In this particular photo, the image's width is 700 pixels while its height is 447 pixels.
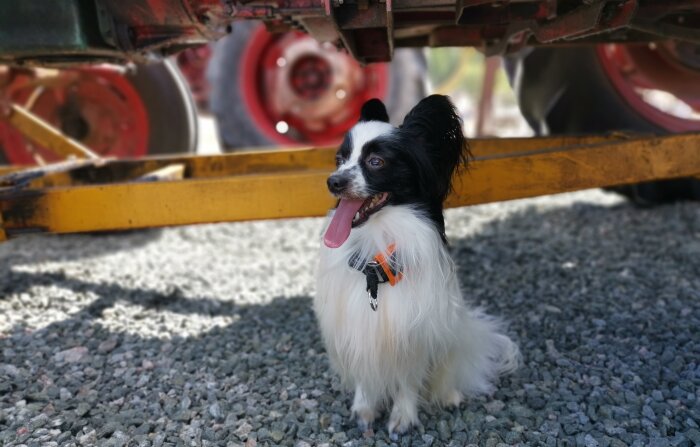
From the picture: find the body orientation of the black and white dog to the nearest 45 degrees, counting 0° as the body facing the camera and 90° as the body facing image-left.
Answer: approximately 45°

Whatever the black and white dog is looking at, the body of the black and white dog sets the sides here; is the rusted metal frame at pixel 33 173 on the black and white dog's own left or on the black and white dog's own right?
on the black and white dog's own right

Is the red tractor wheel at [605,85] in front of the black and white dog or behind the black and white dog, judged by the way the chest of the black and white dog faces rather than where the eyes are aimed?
behind

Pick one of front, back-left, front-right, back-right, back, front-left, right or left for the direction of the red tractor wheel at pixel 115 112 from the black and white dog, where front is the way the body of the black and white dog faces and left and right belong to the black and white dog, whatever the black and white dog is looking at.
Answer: right
